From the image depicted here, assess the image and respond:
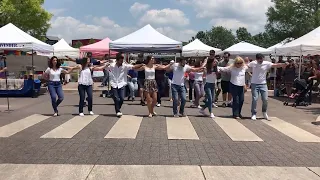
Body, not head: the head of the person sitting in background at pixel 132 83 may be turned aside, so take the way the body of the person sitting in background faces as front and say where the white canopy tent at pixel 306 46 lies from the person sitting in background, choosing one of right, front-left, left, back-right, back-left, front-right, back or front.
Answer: left

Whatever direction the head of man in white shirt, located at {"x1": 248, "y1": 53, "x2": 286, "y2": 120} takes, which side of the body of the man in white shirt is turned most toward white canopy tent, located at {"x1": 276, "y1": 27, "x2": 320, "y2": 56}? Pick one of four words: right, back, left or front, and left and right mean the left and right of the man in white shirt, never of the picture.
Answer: back

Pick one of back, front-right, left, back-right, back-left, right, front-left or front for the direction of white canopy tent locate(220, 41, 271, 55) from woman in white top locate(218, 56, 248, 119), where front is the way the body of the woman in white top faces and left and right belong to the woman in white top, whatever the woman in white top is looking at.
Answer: back

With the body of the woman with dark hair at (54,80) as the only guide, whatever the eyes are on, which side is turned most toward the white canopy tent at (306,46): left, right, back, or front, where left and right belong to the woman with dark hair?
left

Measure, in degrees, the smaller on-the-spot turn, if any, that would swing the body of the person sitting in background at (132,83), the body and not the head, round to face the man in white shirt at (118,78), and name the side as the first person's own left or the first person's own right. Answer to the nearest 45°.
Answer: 0° — they already face them

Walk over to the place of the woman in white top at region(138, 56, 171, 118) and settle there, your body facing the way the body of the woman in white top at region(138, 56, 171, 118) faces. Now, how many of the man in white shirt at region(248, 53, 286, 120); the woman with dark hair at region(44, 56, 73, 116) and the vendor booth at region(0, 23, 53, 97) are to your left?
1

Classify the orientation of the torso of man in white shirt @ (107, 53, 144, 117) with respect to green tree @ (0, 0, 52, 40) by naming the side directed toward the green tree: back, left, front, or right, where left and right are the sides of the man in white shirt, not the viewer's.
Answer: back

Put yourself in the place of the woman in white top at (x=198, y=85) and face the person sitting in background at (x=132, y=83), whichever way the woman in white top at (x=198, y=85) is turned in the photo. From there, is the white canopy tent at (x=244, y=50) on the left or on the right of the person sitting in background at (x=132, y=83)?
right

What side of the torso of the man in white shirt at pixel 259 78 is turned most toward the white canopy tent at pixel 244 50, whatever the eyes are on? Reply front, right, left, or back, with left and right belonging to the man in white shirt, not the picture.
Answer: back

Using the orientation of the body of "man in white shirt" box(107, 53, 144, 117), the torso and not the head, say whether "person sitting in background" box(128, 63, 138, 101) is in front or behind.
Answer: behind

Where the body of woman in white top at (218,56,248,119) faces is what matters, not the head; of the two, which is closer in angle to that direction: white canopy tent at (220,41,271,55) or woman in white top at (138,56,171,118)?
the woman in white top
